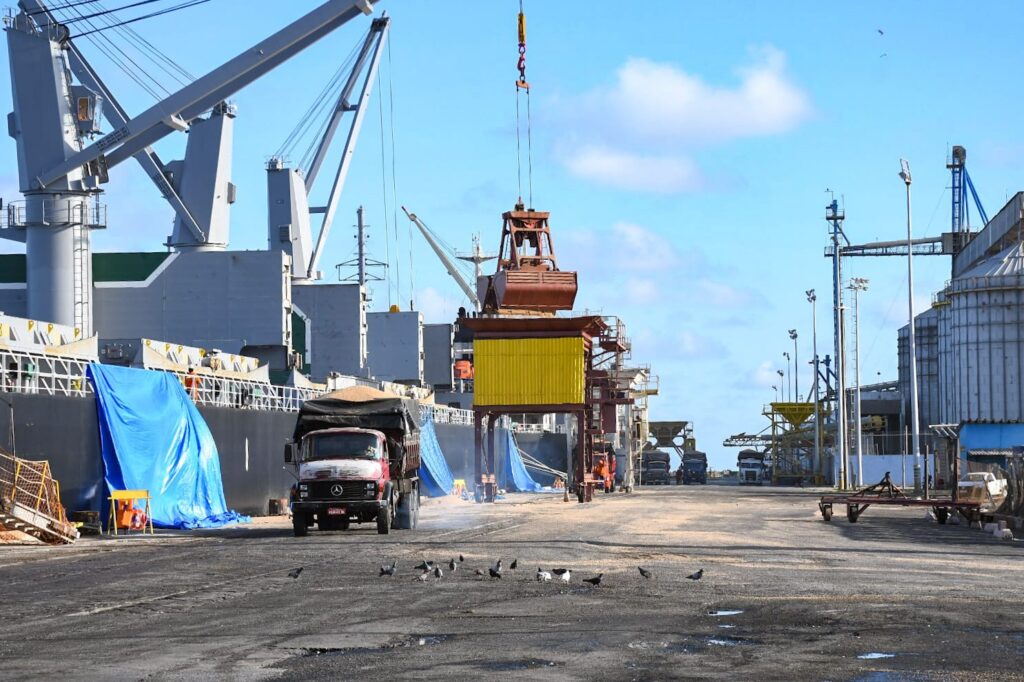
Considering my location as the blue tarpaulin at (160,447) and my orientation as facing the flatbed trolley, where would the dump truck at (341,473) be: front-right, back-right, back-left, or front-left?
front-right

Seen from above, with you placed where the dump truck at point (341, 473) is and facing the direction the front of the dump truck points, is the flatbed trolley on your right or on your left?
on your left

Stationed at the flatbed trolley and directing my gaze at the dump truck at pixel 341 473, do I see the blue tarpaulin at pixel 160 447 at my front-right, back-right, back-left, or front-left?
front-right

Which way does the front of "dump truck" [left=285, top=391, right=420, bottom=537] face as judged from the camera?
facing the viewer

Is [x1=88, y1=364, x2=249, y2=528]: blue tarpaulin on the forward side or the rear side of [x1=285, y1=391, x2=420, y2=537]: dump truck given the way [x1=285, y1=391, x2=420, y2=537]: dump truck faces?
on the rear side

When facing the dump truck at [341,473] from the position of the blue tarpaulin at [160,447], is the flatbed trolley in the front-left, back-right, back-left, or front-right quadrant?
front-left
